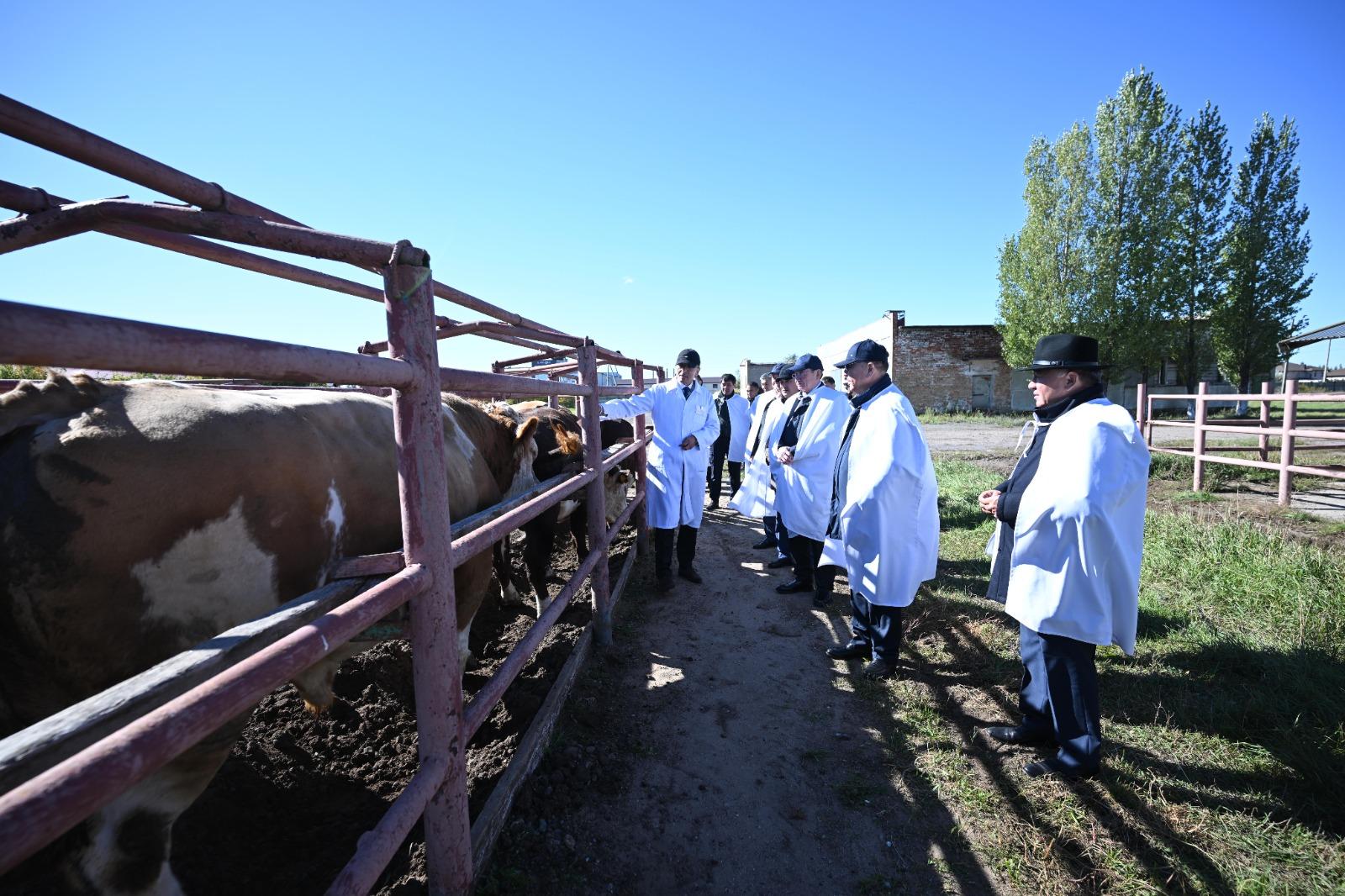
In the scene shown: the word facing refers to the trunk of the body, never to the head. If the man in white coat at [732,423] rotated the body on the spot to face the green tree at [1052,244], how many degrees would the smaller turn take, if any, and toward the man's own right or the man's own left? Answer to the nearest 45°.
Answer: approximately 180°

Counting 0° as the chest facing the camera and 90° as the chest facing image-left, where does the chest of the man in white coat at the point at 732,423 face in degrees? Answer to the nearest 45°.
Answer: approximately 45°

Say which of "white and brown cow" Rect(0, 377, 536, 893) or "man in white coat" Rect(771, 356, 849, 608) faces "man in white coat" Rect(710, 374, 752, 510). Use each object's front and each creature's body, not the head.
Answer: the white and brown cow

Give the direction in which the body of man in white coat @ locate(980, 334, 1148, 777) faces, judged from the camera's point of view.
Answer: to the viewer's left

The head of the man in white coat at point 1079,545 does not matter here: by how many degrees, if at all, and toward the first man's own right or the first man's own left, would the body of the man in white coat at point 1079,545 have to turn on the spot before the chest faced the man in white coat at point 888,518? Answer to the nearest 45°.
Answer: approximately 45° to the first man's own right

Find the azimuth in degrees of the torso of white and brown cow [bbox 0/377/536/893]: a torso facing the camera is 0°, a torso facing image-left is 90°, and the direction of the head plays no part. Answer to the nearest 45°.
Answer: approximately 225°

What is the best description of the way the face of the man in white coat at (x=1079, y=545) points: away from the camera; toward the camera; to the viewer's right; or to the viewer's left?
to the viewer's left

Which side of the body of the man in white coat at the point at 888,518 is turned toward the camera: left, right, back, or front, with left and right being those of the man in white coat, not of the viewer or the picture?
left

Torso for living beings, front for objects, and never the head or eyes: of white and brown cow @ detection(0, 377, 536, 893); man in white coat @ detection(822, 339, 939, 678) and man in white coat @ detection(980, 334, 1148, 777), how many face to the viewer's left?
2

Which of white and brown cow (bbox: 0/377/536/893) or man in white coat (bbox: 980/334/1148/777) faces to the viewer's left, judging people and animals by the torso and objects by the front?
the man in white coat

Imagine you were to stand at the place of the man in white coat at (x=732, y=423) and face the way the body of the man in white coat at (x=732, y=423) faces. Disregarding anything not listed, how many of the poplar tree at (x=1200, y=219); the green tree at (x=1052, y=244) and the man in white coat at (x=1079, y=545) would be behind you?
2
